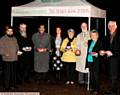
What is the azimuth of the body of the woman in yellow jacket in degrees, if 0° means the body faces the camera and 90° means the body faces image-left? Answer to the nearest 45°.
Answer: approximately 0°

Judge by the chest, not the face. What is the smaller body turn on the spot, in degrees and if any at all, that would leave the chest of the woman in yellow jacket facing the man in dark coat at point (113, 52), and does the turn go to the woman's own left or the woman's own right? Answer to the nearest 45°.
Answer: approximately 45° to the woman's own left

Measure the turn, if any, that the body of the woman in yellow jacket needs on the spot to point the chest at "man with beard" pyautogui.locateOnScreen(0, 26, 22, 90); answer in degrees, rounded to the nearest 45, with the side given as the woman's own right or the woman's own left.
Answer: approximately 45° to the woman's own right

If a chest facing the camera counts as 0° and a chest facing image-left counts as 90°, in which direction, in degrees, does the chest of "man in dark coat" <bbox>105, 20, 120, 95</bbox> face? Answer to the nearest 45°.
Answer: approximately 45°

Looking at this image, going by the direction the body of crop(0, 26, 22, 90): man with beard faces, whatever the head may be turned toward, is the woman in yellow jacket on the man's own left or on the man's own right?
on the man's own left

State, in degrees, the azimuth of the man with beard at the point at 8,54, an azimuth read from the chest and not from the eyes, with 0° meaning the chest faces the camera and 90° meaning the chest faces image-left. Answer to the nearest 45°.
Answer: approximately 315°
